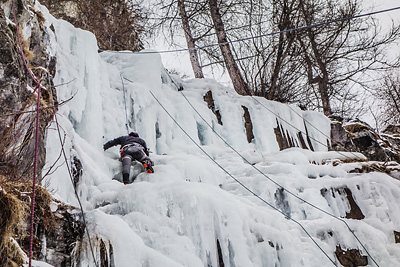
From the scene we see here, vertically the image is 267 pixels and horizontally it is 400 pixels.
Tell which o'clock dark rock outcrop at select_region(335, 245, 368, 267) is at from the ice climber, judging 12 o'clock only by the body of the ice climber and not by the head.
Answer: The dark rock outcrop is roughly at 4 o'clock from the ice climber.

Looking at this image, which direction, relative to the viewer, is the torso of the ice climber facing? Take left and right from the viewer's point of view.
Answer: facing away from the viewer

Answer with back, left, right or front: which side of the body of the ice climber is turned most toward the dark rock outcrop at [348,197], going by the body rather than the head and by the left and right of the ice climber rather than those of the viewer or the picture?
right

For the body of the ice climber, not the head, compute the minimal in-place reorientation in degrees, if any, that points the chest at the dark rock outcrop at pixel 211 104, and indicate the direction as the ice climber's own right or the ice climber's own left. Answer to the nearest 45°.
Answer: approximately 45° to the ice climber's own right

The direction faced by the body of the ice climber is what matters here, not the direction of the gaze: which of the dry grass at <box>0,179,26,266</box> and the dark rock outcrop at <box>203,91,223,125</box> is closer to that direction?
the dark rock outcrop

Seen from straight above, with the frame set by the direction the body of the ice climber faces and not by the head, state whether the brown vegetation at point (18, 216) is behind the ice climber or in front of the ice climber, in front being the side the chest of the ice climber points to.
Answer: behind

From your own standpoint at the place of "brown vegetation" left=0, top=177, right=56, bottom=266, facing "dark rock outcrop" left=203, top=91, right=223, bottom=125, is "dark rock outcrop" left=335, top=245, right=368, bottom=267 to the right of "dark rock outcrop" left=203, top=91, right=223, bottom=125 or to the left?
right

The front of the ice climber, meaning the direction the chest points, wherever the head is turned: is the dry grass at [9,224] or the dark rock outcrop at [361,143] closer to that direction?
the dark rock outcrop

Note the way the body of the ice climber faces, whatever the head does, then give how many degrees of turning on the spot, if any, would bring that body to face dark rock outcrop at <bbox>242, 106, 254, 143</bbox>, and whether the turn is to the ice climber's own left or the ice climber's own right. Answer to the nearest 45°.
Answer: approximately 45° to the ice climber's own right
